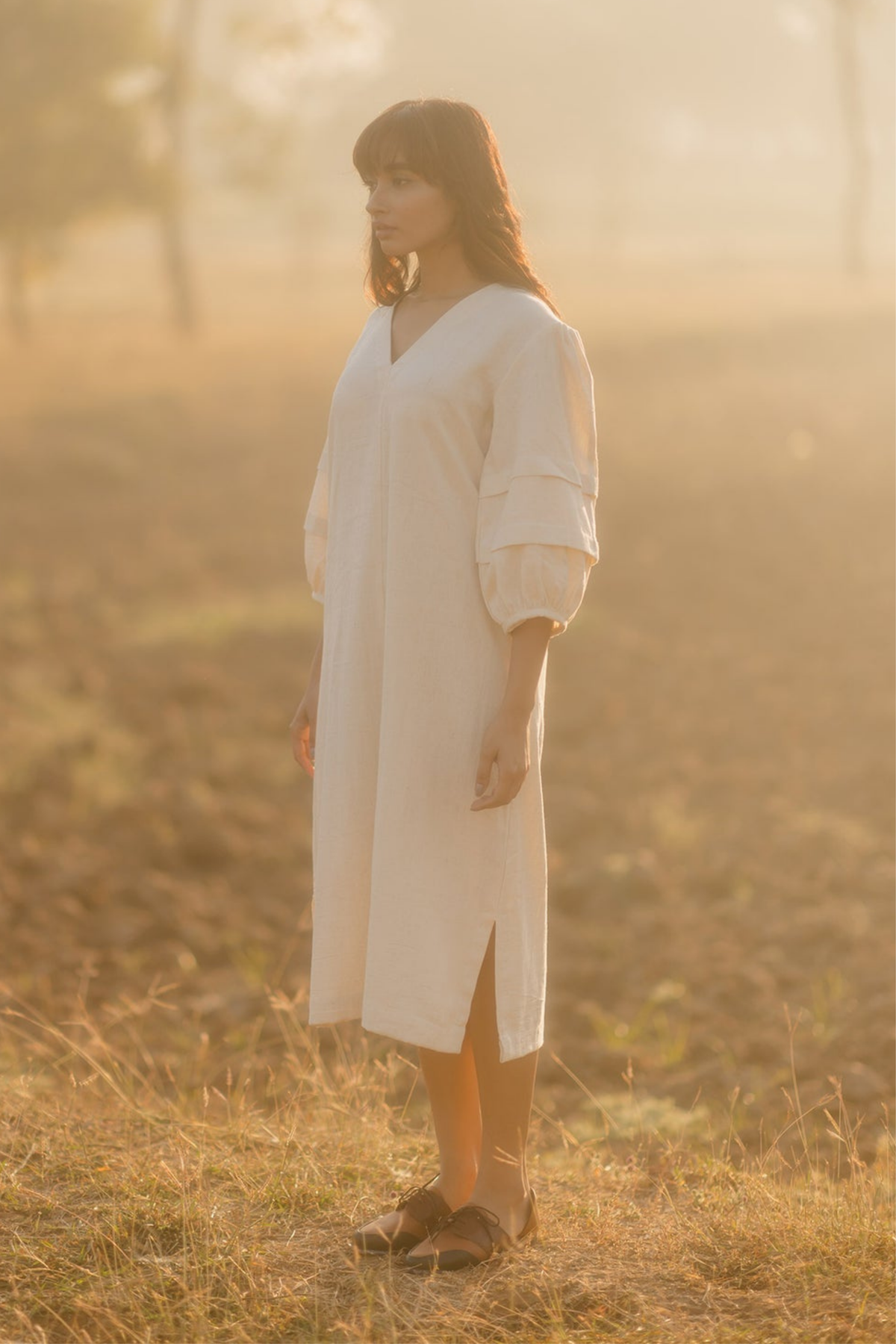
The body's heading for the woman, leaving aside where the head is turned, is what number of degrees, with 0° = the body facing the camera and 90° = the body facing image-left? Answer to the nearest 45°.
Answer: approximately 45°

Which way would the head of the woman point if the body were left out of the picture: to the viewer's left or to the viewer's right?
to the viewer's left

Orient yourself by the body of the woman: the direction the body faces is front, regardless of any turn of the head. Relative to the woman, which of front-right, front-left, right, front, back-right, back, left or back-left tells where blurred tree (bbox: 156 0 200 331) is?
back-right

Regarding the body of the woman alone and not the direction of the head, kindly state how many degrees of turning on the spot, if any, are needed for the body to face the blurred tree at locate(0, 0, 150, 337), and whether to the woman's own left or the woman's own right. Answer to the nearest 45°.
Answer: approximately 135° to the woman's own right

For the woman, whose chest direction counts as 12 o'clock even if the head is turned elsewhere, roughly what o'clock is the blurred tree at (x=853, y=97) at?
The blurred tree is roughly at 5 o'clock from the woman.
